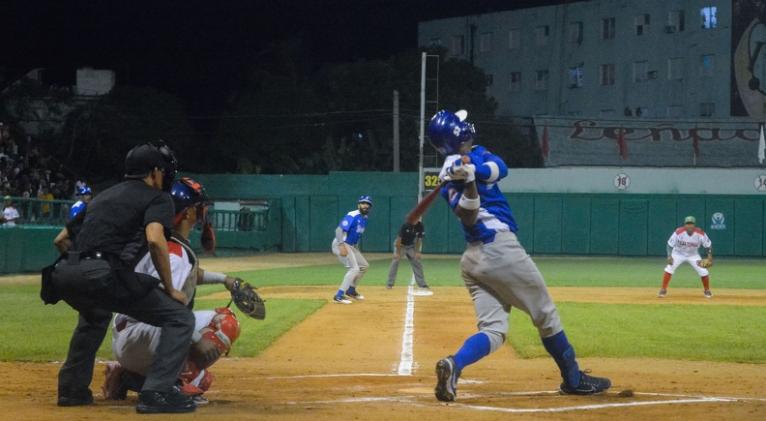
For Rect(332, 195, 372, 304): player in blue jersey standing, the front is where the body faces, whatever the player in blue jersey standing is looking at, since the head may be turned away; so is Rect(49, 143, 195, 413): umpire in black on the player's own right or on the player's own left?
on the player's own right

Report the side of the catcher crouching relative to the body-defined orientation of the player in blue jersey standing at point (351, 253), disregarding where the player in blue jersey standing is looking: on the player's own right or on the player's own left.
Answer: on the player's own right

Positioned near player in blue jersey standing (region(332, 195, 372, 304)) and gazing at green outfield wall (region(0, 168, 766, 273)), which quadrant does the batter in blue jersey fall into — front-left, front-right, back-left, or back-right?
back-right

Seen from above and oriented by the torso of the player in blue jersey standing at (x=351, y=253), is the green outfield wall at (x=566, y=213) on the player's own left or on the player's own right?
on the player's own left

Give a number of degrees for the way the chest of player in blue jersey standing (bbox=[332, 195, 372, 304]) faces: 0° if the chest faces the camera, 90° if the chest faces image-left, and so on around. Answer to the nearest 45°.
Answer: approximately 315°

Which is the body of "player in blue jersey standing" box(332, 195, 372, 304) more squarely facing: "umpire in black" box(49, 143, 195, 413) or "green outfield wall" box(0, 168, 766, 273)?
the umpire in black
